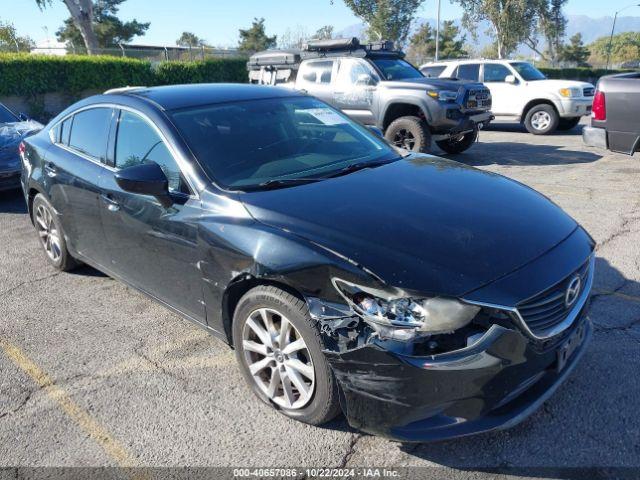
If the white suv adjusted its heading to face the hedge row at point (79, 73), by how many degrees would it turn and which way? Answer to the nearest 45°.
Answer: approximately 135° to its right

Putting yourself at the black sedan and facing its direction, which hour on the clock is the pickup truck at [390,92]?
The pickup truck is roughly at 8 o'clock from the black sedan.

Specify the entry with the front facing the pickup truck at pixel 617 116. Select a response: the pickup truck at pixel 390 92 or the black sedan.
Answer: the pickup truck at pixel 390 92

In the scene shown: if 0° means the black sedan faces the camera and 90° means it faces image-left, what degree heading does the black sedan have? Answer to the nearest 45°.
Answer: approximately 315°

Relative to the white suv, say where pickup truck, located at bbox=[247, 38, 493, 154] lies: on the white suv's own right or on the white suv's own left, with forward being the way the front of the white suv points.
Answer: on the white suv's own right

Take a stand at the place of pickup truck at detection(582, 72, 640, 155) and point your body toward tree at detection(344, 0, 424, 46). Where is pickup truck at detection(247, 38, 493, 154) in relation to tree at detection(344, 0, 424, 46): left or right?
left

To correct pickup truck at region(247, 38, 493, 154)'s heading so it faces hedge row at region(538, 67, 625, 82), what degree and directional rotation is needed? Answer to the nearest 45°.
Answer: approximately 90° to its left

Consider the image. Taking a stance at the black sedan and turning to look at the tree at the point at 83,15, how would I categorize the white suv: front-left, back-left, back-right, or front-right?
front-right

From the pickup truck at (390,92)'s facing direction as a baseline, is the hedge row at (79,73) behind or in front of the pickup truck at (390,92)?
behind

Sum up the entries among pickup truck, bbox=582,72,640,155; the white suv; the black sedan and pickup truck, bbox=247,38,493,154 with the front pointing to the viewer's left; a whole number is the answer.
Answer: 0

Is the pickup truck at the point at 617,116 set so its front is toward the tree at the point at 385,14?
no

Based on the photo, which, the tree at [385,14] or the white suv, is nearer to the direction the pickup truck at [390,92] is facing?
the white suv

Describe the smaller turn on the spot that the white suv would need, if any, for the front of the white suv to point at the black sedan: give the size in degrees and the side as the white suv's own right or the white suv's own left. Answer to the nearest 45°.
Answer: approximately 45° to the white suv's own right

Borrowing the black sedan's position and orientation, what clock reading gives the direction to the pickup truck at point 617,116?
The pickup truck is roughly at 9 o'clock from the black sedan.

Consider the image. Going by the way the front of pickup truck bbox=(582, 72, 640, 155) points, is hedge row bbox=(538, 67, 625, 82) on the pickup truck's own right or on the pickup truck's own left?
on the pickup truck's own left

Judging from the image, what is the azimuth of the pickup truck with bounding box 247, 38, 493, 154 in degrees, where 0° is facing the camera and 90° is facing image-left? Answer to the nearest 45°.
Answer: approximately 315°

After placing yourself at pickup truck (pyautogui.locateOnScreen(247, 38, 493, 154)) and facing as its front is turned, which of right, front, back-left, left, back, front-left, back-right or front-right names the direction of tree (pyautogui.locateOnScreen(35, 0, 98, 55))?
back

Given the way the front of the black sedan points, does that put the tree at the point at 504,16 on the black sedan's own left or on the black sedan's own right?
on the black sedan's own left

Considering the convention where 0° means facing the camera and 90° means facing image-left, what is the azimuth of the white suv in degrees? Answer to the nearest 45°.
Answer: approximately 315°
